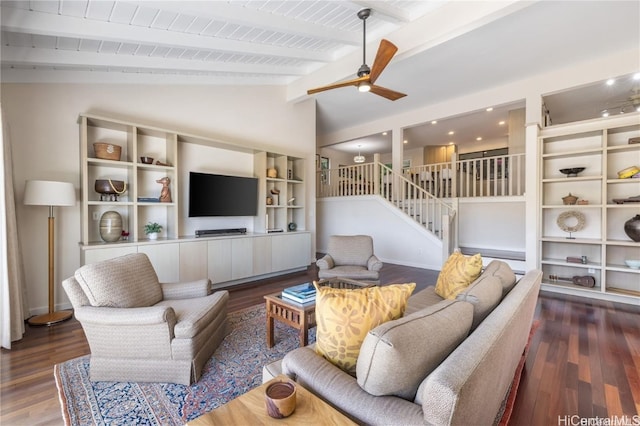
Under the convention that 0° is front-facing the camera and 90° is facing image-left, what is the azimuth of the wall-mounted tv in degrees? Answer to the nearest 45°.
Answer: approximately 315°

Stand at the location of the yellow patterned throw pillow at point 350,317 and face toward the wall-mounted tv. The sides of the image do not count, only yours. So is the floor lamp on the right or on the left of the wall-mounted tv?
left

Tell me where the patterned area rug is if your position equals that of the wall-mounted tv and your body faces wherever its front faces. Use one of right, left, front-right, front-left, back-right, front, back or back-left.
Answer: front-right

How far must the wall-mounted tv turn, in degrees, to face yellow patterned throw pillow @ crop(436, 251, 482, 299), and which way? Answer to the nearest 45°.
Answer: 0° — it already faces it

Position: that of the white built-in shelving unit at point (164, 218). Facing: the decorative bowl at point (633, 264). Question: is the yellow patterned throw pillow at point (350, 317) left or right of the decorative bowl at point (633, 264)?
right

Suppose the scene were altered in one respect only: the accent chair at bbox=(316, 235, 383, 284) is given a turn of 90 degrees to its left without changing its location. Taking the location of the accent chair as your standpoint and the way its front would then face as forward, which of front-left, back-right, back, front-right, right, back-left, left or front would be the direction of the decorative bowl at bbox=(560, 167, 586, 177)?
front

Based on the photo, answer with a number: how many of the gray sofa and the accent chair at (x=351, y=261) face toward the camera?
1

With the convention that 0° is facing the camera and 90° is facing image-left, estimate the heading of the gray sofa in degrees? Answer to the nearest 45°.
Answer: approximately 135°

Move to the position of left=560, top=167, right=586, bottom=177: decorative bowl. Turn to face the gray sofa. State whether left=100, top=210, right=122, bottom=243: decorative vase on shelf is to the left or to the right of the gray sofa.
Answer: right

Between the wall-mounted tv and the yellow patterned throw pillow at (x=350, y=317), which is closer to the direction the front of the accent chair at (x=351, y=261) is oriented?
the yellow patterned throw pillow

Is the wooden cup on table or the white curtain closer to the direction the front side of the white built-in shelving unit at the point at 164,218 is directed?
the wooden cup on table

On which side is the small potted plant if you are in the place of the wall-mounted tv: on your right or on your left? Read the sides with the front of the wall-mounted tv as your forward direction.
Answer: on your right

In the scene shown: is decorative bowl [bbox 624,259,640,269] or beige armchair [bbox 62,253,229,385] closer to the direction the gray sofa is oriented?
the beige armchair

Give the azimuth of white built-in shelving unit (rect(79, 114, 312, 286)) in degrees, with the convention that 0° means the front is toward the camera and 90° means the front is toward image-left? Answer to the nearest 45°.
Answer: approximately 315°

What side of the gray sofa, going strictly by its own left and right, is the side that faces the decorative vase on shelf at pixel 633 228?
right
